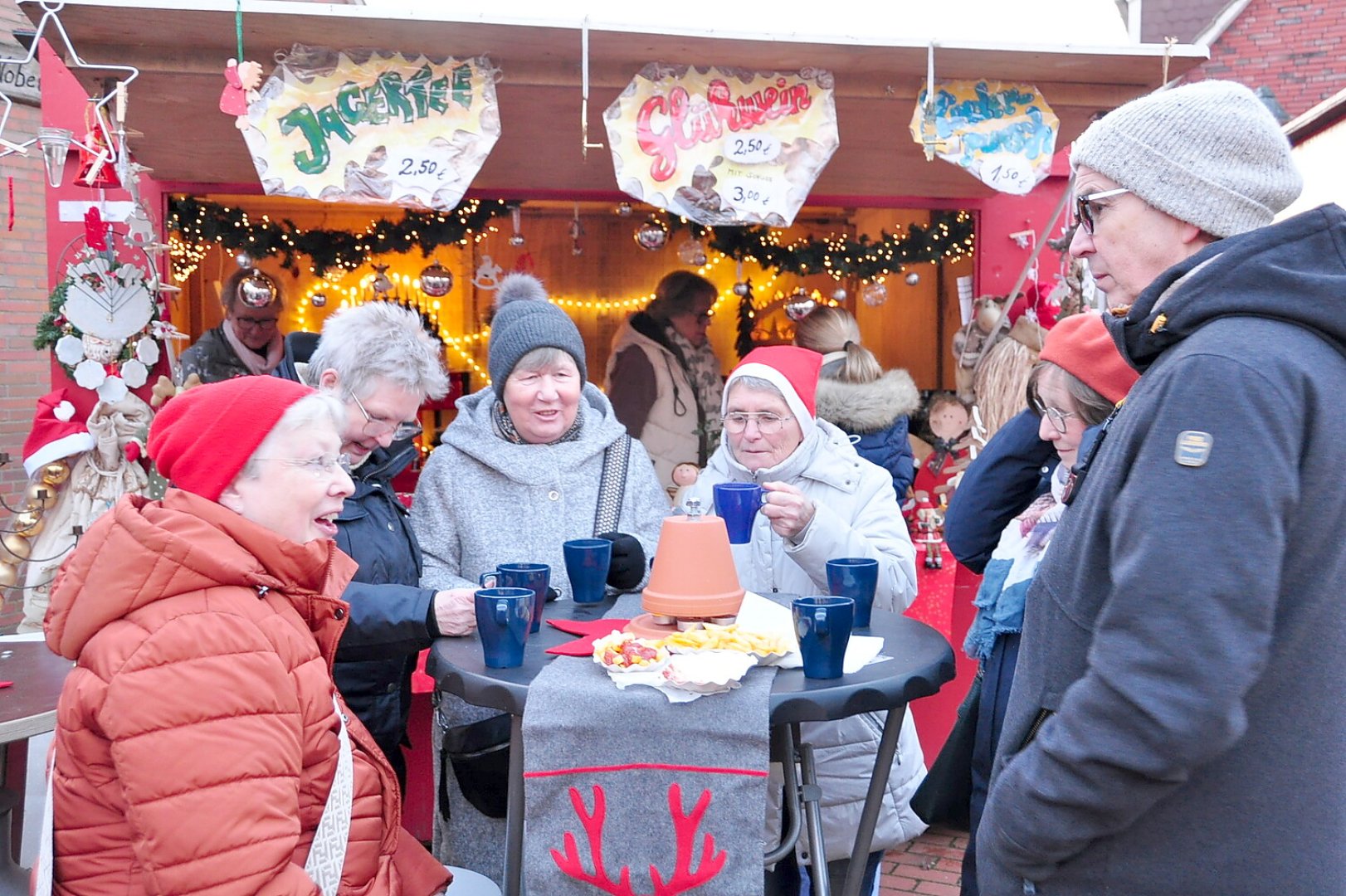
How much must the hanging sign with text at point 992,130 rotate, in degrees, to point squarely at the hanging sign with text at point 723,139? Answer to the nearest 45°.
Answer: approximately 45° to its right

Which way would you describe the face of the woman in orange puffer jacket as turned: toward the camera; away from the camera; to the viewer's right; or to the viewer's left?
to the viewer's right

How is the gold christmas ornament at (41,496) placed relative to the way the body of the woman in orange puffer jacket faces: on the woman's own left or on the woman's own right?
on the woman's own left

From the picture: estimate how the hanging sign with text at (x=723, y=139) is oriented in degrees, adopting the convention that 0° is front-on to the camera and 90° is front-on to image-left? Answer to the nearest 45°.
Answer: approximately 0°

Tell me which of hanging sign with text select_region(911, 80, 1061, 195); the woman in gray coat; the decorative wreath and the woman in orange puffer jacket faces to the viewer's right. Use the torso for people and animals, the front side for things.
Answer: the woman in orange puffer jacket

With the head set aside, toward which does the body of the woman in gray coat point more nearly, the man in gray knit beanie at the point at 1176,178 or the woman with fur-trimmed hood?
the man in gray knit beanie

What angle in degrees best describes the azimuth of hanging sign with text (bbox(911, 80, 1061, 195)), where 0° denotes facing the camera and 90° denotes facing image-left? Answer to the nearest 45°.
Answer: approximately 0°

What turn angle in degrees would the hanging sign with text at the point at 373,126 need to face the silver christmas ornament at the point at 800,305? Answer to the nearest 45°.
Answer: approximately 135° to its left

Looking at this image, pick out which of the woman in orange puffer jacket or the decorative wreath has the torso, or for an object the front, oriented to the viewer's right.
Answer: the woman in orange puffer jacket

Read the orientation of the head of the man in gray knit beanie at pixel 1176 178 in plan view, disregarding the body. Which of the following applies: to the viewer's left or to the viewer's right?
to the viewer's left

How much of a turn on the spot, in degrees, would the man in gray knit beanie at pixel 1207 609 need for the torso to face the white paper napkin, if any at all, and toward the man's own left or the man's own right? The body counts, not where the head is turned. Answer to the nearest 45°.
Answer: approximately 45° to the man's own right
